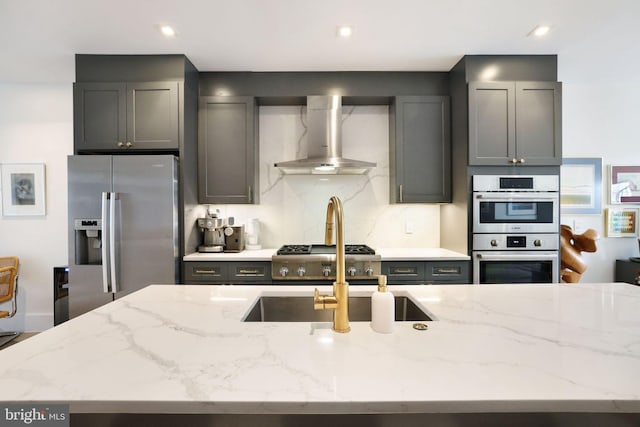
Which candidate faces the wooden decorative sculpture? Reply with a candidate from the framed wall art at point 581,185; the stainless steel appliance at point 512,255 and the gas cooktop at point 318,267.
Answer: the framed wall art

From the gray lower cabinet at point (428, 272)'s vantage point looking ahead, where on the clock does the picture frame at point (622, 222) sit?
The picture frame is roughly at 8 o'clock from the gray lower cabinet.

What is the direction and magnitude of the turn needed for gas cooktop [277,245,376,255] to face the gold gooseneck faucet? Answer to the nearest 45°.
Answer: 0° — it already faces it

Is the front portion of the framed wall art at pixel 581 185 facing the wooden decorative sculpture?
yes

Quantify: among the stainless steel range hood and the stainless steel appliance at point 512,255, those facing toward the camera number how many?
2

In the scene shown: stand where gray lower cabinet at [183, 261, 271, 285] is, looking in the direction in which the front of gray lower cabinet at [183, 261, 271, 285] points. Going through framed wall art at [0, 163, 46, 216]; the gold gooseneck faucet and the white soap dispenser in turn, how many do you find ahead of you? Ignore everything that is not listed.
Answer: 2

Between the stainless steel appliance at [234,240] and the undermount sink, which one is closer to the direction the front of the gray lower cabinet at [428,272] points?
the undermount sink
